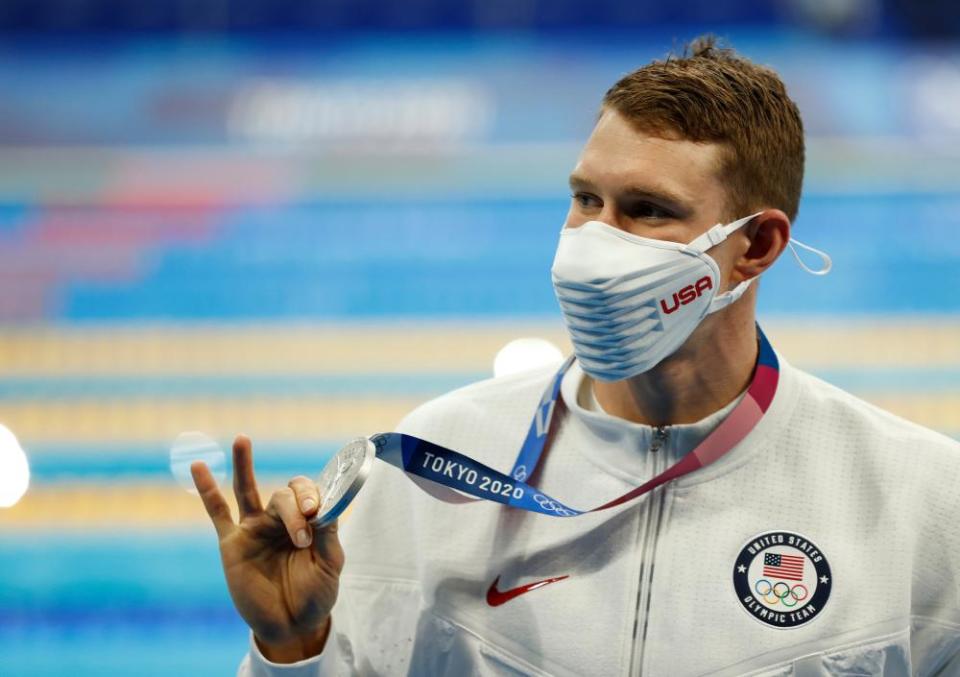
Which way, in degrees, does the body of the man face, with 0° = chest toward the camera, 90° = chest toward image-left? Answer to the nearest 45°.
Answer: approximately 0°
